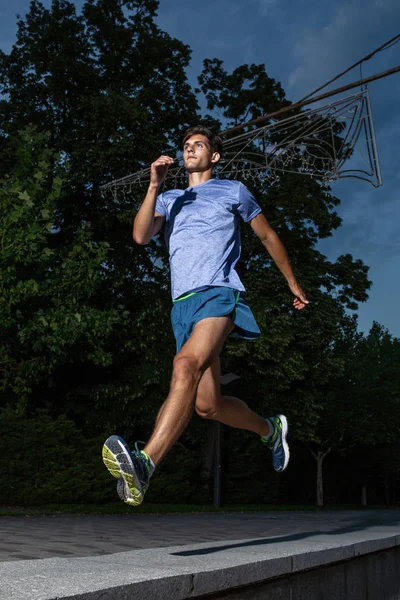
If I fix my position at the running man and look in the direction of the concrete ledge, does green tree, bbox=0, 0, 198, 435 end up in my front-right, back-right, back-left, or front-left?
back-right

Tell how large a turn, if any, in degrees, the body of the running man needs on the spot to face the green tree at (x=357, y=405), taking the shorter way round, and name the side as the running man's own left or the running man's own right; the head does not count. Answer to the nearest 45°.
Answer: approximately 135° to the running man's own right

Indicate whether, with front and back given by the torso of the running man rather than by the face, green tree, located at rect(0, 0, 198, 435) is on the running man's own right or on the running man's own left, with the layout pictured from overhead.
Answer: on the running man's own right

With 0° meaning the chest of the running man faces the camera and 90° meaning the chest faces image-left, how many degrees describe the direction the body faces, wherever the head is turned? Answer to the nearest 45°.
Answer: approximately 45°
